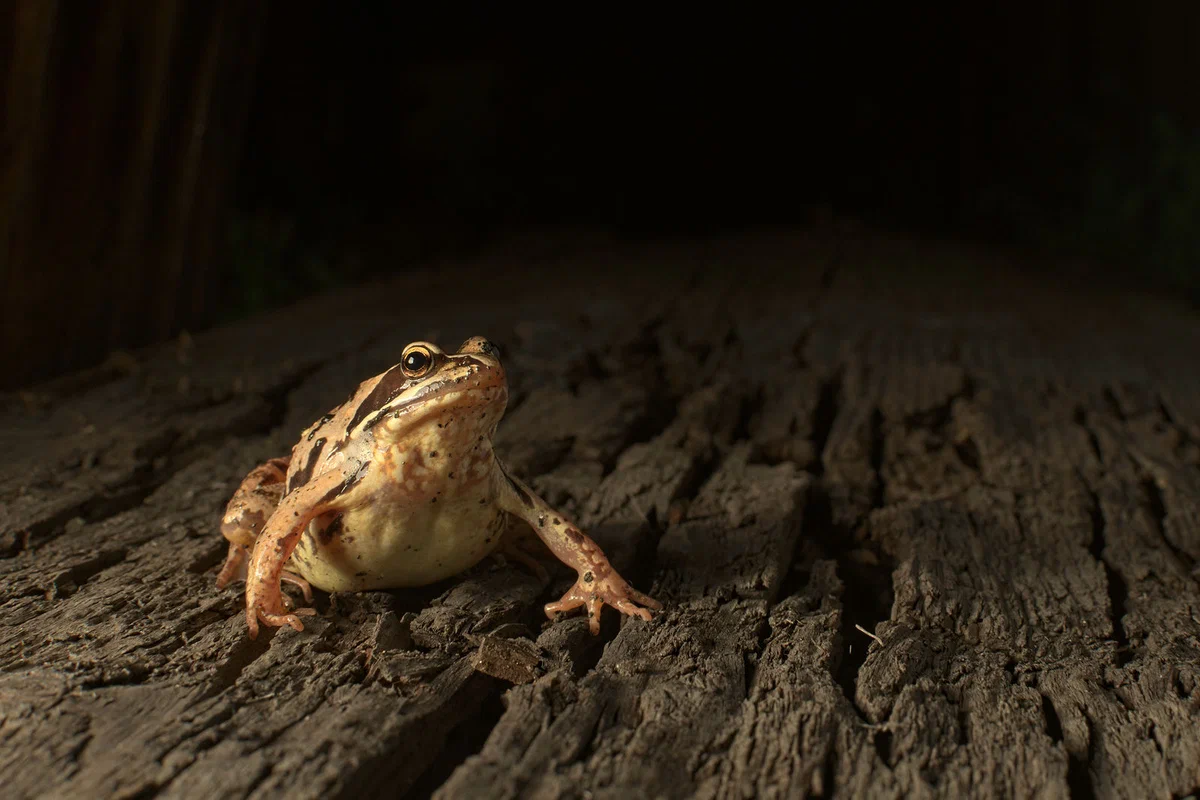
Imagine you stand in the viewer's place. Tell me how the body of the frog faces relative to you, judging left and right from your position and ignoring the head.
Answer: facing the viewer and to the right of the viewer
